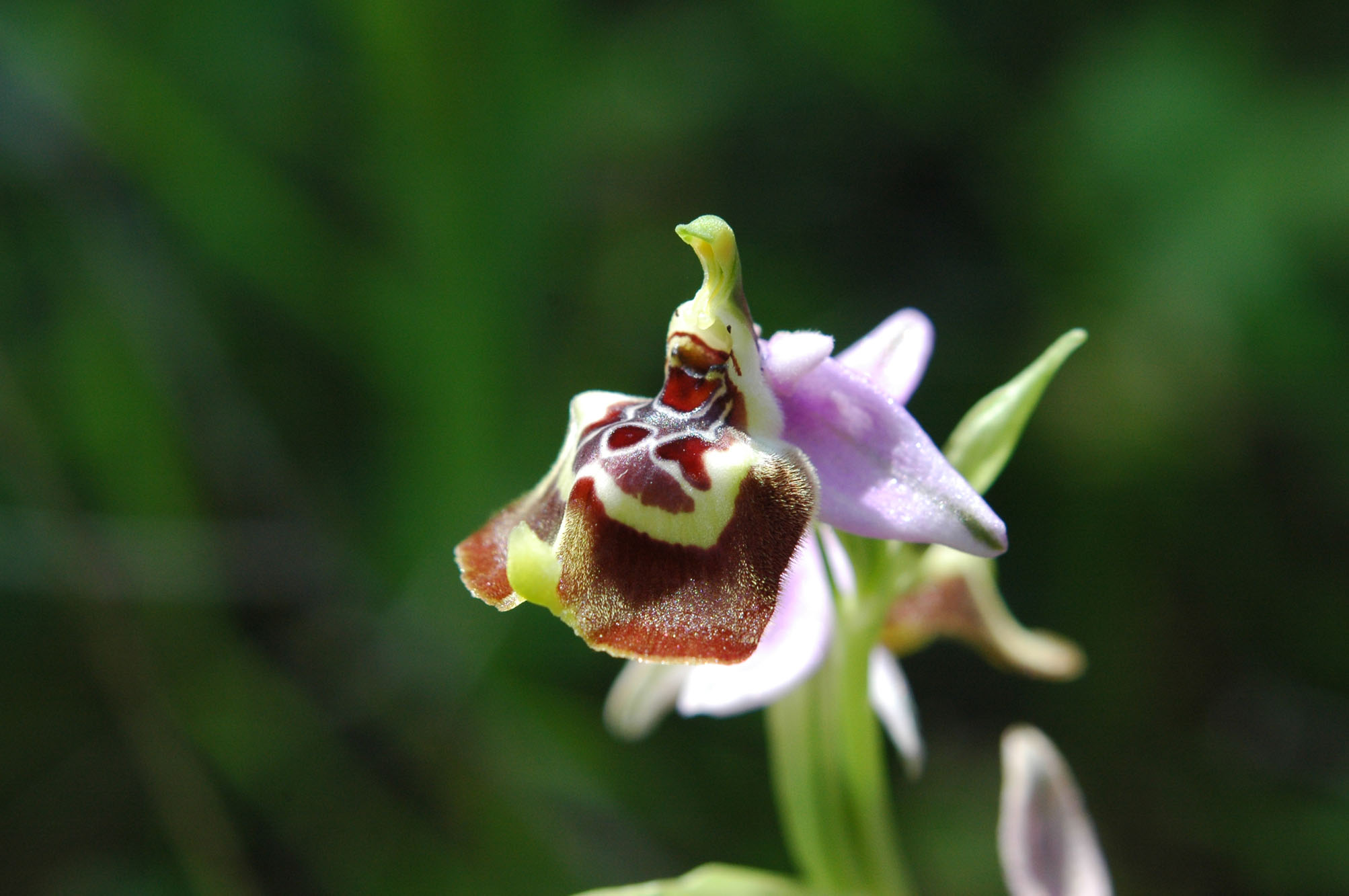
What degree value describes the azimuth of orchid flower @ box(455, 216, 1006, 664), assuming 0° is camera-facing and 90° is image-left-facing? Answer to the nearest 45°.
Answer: approximately 45°
